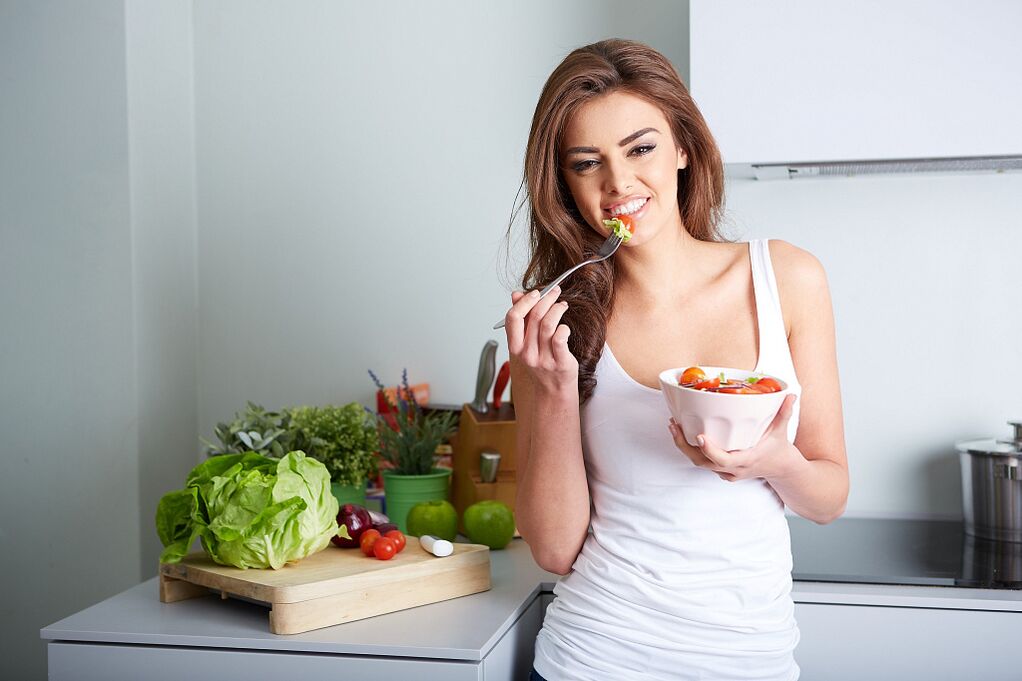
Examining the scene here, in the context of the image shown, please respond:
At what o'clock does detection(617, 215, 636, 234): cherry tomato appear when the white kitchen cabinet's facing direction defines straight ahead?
The cherry tomato is roughly at 1 o'clock from the white kitchen cabinet.

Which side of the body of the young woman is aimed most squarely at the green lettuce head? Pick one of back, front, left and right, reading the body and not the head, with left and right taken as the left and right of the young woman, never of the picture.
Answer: right

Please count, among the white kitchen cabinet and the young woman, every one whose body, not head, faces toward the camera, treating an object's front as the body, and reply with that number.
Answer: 2

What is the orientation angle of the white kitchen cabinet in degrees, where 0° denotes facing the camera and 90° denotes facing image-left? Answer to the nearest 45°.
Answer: approximately 0°

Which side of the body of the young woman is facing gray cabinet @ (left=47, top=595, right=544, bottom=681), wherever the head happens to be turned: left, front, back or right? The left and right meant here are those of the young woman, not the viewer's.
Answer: right

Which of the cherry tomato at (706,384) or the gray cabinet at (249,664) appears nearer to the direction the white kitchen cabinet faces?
the cherry tomato

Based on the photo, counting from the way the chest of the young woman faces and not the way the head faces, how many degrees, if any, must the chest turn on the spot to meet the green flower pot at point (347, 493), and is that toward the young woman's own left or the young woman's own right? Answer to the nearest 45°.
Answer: approximately 135° to the young woman's own right

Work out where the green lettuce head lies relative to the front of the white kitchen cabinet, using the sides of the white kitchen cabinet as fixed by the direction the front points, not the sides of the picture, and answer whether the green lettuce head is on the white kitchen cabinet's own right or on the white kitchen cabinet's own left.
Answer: on the white kitchen cabinet's own right
